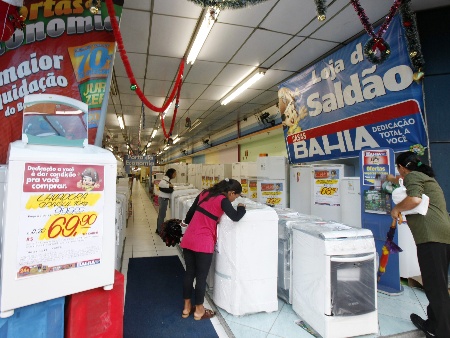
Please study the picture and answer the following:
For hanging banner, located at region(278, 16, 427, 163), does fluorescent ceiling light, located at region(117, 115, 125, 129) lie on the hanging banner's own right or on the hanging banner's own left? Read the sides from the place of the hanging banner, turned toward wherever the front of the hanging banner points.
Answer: on the hanging banner's own right

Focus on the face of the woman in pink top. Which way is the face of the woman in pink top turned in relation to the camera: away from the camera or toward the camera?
away from the camera

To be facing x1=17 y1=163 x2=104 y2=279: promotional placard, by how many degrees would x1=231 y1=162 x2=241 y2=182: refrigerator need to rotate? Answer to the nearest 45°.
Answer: approximately 45° to its left

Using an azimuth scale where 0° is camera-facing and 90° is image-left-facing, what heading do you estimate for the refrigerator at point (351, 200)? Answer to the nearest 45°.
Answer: approximately 45°

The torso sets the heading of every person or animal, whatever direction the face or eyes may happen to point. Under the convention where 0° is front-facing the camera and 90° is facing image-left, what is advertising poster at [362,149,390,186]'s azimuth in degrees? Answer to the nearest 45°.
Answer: approximately 0°

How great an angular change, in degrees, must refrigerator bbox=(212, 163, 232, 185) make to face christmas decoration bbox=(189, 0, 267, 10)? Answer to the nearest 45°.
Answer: approximately 45° to its left

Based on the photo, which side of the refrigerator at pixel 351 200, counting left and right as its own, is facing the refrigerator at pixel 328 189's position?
right

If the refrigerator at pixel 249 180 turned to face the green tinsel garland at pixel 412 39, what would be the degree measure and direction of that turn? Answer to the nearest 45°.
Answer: approximately 90° to its left

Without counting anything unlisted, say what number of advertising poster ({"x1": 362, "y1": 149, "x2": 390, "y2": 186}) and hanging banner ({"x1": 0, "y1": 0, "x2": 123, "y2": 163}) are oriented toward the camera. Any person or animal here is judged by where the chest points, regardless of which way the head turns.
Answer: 2

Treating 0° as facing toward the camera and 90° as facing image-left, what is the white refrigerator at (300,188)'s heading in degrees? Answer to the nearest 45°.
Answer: approximately 45°

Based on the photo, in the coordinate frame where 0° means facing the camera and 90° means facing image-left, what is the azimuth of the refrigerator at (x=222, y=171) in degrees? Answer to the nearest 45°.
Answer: approximately 45°

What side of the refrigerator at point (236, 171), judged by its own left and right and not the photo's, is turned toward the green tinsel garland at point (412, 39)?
left

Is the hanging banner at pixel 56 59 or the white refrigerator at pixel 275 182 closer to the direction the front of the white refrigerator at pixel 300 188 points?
the hanging banner
